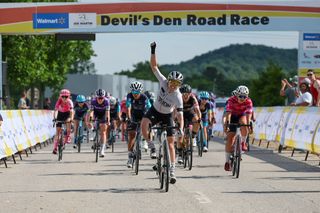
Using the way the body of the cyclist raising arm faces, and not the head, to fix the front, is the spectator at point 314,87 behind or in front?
behind

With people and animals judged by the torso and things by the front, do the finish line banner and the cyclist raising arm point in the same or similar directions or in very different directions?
same or similar directions

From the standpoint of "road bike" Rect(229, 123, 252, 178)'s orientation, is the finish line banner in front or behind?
behind

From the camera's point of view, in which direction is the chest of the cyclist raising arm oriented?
toward the camera

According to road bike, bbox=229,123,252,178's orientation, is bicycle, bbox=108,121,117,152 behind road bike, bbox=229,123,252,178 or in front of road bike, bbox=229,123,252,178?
behind

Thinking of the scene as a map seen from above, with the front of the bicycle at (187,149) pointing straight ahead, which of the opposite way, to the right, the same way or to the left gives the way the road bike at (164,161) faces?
the same way

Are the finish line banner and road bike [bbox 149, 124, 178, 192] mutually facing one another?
no

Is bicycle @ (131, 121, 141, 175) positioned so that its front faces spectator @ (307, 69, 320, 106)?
no

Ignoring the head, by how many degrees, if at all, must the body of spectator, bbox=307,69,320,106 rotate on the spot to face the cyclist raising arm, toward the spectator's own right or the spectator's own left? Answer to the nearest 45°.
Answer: approximately 45° to the spectator's own left

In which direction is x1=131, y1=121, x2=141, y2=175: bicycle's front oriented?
toward the camera

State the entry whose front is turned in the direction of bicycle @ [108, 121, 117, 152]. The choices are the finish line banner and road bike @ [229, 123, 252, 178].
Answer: the finish line banner

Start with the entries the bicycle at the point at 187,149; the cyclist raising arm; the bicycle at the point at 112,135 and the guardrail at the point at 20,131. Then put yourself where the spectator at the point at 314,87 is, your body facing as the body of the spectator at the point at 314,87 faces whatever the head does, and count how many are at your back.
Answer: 0

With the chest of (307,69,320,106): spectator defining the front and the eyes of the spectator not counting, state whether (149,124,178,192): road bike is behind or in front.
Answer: in front

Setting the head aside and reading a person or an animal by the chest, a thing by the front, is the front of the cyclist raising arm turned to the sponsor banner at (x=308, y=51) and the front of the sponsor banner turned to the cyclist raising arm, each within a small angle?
no

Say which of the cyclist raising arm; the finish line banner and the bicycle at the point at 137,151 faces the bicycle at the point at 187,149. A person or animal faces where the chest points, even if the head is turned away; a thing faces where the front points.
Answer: the finish line banner

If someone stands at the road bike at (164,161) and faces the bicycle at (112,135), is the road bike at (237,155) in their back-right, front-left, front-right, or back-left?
front-right

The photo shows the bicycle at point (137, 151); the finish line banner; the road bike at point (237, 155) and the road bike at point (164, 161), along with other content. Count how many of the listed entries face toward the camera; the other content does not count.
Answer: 4
